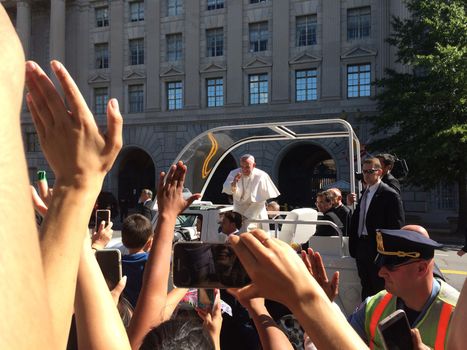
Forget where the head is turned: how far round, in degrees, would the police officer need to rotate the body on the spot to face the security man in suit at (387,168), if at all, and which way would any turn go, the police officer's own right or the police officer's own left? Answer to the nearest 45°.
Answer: approximately 135° to the police officer's own right

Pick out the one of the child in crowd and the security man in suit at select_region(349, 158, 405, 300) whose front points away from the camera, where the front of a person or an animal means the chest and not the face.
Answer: the child in crowd

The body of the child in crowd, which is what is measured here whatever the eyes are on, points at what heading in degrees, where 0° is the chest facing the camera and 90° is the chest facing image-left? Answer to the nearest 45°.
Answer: approximately 180°

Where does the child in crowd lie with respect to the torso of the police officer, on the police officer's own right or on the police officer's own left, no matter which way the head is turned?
on the police officer's own right

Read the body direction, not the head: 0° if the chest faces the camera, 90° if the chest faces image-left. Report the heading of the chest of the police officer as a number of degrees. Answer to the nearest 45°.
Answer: approximately 45°

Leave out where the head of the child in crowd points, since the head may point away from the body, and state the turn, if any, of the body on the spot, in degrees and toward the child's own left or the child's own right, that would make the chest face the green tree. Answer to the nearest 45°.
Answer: approximately 45° to the child's own right

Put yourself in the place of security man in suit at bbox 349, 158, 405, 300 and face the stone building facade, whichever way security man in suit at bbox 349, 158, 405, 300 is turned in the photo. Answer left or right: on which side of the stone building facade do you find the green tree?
right

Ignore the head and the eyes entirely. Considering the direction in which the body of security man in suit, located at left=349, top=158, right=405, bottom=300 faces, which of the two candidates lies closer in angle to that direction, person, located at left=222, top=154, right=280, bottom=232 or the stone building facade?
the person
